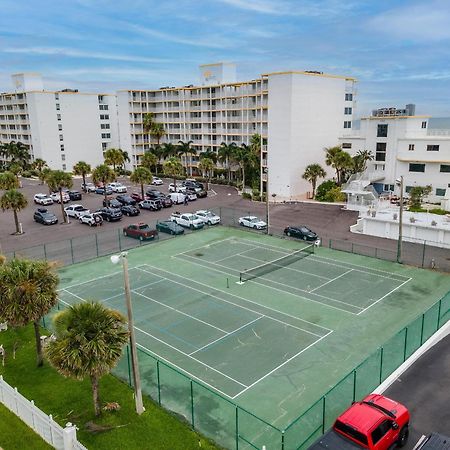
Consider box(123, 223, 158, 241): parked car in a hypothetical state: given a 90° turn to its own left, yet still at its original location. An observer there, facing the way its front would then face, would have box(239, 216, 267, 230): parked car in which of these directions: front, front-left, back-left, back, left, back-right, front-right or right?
front-right

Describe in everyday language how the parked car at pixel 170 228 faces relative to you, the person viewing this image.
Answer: facing the viewer and to the right of the viewer

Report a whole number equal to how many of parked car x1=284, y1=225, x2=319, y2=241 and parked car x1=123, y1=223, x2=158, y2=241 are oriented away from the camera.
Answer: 0

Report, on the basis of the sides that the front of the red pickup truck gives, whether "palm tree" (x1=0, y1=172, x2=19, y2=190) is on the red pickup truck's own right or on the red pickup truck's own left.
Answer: on the red pickup truck's own left

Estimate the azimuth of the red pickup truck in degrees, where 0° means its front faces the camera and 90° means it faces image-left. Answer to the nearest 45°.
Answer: approximately 225°

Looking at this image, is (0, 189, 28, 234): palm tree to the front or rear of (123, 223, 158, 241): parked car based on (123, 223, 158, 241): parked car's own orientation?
to the rear
